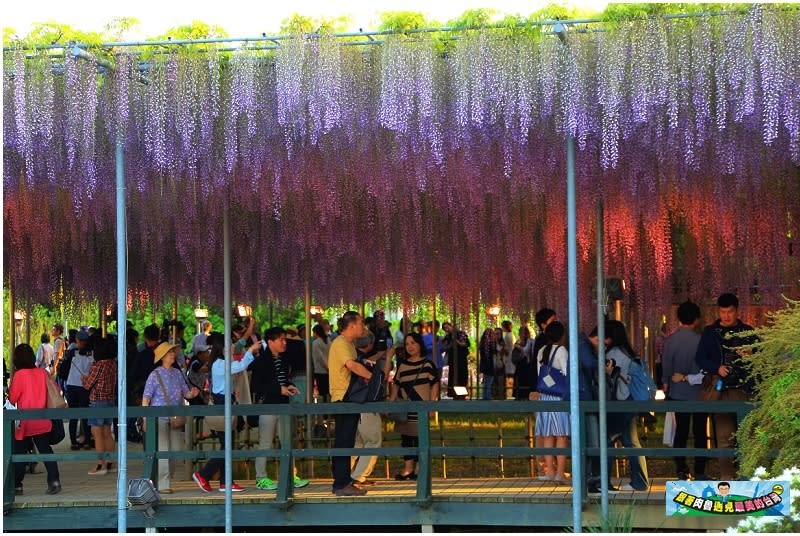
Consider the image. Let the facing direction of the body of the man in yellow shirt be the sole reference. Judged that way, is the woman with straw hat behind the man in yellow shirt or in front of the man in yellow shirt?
behind

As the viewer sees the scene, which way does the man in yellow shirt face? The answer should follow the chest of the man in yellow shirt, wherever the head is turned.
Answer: to the viewer's right

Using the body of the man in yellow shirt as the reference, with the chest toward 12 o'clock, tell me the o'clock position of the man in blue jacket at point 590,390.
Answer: The man in blue jacket is roughly at 12 o'clock from the man in yellow shirt.

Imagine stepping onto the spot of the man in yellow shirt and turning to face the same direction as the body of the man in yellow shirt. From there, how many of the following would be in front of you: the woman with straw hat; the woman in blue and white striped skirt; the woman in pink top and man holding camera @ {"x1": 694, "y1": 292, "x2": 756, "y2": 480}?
2

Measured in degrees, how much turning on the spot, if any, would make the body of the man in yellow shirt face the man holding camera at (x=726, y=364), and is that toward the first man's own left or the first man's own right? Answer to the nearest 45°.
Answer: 0° — they already face them
